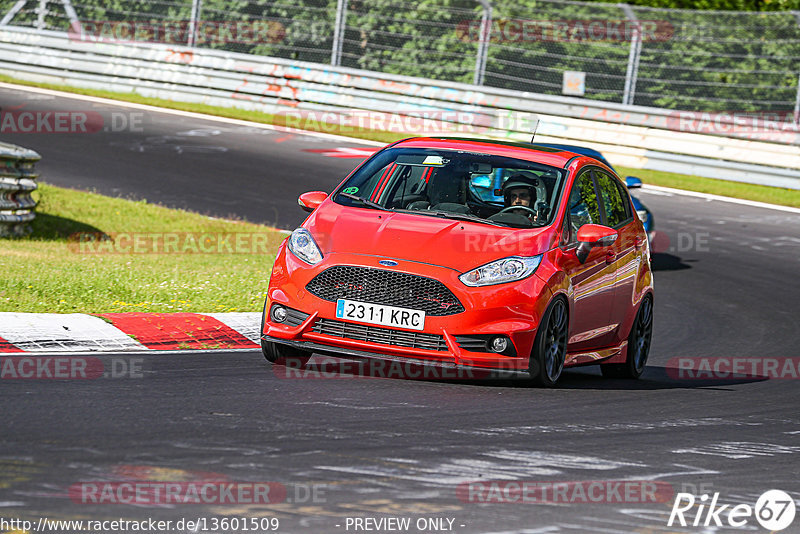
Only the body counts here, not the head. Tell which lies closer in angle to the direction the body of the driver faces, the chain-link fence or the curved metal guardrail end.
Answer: the curved metal guardrail end

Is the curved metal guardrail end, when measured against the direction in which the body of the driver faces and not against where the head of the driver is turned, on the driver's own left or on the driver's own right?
on the driver's own right

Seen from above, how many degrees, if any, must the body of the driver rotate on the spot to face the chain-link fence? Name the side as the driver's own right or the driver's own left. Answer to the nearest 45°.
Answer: approximately 135° to the driver's own right

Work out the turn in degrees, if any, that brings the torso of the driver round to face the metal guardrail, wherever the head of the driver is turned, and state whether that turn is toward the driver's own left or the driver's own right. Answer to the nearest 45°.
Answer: approximately 135° to the driver's own right

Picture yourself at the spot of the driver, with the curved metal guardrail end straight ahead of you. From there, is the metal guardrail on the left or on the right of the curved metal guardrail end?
right

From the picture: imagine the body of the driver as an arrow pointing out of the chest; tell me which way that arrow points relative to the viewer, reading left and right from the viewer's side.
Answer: facing the viewer and to the left of the viewer

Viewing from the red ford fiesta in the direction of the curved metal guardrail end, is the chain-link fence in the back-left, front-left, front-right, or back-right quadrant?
front-right

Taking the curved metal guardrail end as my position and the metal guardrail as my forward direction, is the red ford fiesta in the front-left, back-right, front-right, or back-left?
back-right
